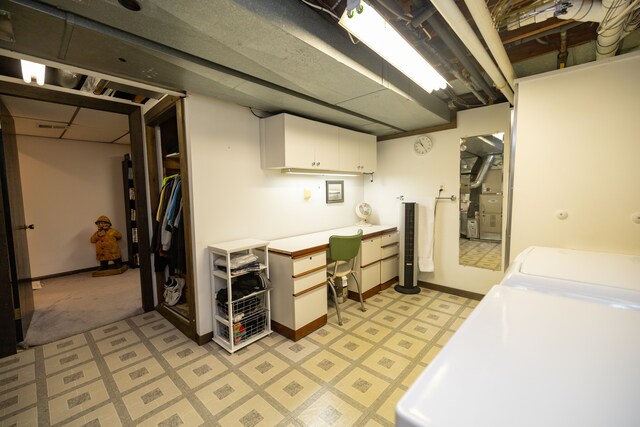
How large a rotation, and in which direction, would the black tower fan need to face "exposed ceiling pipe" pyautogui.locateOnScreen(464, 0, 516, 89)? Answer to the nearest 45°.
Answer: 0° — it already faces it

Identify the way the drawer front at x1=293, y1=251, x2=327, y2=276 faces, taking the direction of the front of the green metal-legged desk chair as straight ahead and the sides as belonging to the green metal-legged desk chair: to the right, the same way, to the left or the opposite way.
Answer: the opposite way

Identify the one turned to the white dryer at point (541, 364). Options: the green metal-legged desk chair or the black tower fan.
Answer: the black tower fan

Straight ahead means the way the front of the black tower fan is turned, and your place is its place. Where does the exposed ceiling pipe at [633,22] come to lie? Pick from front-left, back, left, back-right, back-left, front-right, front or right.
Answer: front-left

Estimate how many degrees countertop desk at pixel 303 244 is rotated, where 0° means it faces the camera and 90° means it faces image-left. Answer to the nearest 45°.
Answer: approximately 315°

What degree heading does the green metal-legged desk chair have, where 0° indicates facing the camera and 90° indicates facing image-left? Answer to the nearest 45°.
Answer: approximately 135°

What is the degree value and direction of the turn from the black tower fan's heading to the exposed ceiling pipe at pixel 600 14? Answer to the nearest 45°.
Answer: approximately 45° to its left

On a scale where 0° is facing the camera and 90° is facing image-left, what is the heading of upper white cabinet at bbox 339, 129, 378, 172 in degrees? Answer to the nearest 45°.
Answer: approximately 315°

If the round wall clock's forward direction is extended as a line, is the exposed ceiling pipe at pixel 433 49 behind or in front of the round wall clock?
in front

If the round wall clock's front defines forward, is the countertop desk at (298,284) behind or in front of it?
in front

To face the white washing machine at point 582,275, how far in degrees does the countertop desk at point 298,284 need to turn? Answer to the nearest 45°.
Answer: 0° — it already faces it
